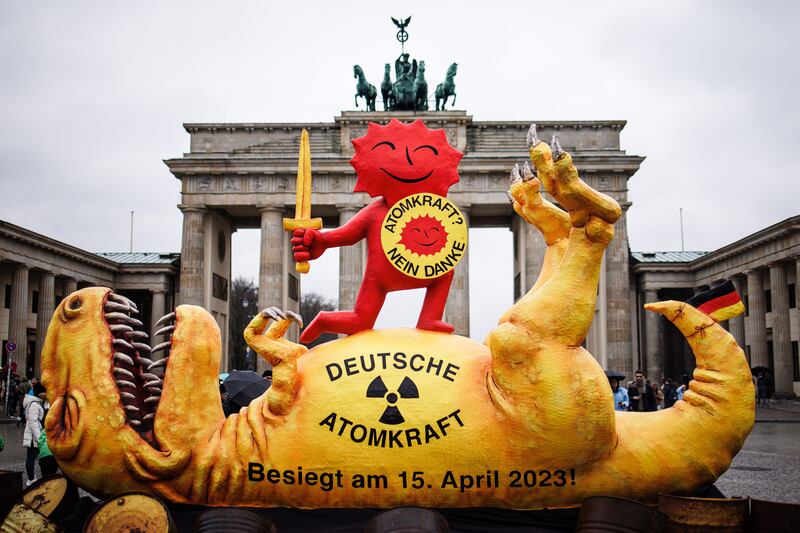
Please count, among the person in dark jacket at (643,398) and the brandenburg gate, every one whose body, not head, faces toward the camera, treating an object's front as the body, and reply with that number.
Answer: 2

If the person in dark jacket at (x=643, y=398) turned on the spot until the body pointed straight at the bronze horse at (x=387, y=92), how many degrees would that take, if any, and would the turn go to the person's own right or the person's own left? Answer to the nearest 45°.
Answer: approximately 135° to the person's own right

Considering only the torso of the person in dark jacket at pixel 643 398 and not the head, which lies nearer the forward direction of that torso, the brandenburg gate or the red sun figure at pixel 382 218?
the red sun figure

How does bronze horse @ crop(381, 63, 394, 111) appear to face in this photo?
toward the camera

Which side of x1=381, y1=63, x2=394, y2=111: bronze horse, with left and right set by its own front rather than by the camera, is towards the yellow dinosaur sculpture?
front

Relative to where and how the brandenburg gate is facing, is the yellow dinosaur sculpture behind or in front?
in front

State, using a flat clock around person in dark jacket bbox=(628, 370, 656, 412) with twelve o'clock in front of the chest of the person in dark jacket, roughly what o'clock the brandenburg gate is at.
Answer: The brandenburg gate is roughly at 5 o'clock from the person in dark jacket.

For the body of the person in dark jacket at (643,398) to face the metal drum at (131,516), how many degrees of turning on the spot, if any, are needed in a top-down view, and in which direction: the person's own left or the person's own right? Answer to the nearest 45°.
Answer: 0° — they already face it

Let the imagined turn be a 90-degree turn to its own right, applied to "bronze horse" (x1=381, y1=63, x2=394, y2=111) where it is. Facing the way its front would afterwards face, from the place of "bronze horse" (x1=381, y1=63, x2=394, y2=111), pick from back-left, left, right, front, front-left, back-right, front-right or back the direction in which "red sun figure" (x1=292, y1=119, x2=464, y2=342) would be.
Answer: left

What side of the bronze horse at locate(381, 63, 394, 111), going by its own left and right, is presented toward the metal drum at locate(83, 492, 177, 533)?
front

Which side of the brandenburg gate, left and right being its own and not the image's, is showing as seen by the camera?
front
